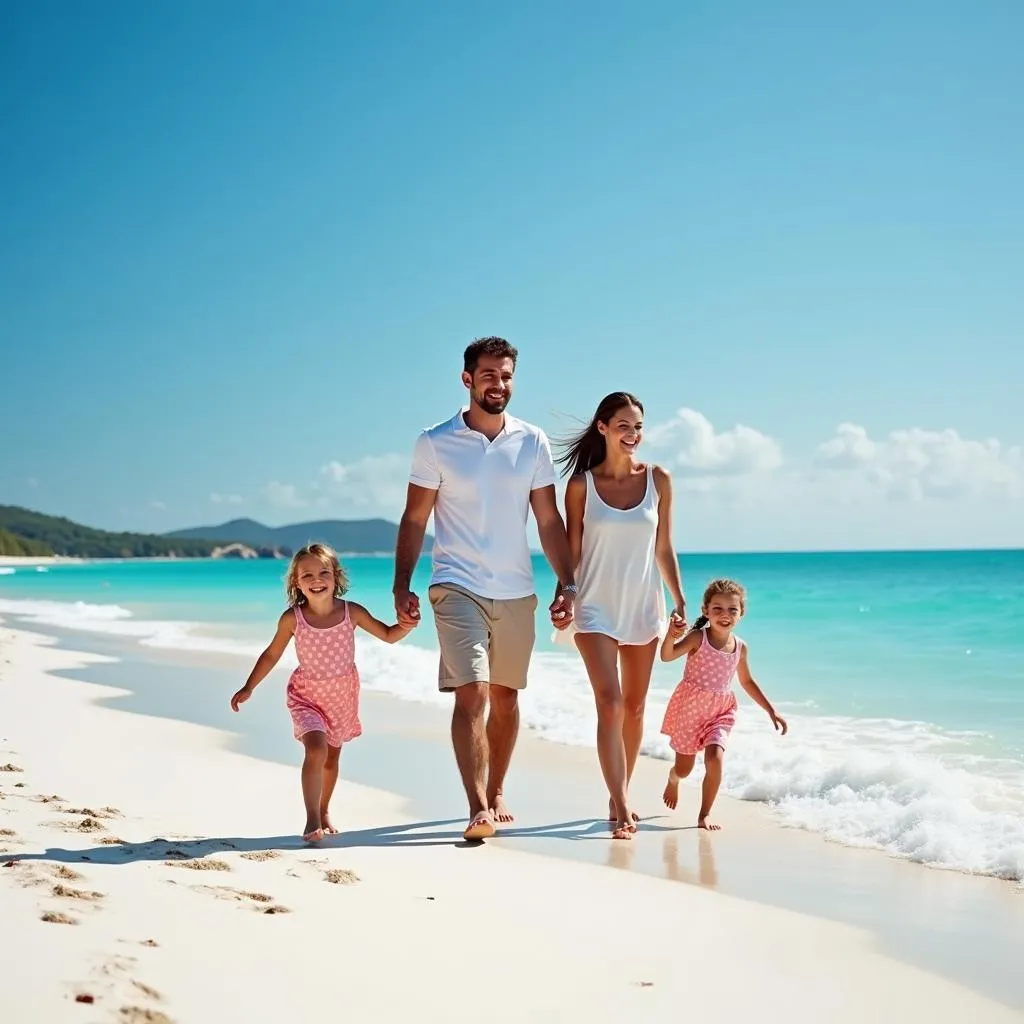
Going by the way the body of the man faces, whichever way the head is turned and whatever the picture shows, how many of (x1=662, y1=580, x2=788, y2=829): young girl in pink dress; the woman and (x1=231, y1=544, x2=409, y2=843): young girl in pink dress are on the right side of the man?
1

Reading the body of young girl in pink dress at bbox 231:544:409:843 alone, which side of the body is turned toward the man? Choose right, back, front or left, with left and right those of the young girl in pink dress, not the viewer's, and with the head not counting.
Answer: left

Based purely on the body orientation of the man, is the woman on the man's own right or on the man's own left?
on the man's own left

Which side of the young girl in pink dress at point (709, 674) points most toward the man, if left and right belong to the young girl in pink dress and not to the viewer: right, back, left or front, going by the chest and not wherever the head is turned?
right

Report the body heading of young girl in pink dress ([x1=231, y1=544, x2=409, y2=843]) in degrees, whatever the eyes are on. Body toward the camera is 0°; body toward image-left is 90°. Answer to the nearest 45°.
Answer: approximately 0°

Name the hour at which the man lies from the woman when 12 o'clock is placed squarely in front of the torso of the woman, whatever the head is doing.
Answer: The man is roughly at 2 o'clock from the woman.

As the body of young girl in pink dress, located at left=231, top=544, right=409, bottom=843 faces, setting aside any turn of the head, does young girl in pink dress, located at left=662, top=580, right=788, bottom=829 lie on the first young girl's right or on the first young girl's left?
on the first young girl's left

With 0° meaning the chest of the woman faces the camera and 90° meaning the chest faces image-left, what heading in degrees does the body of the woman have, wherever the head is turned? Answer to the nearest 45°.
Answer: approximately 0°
